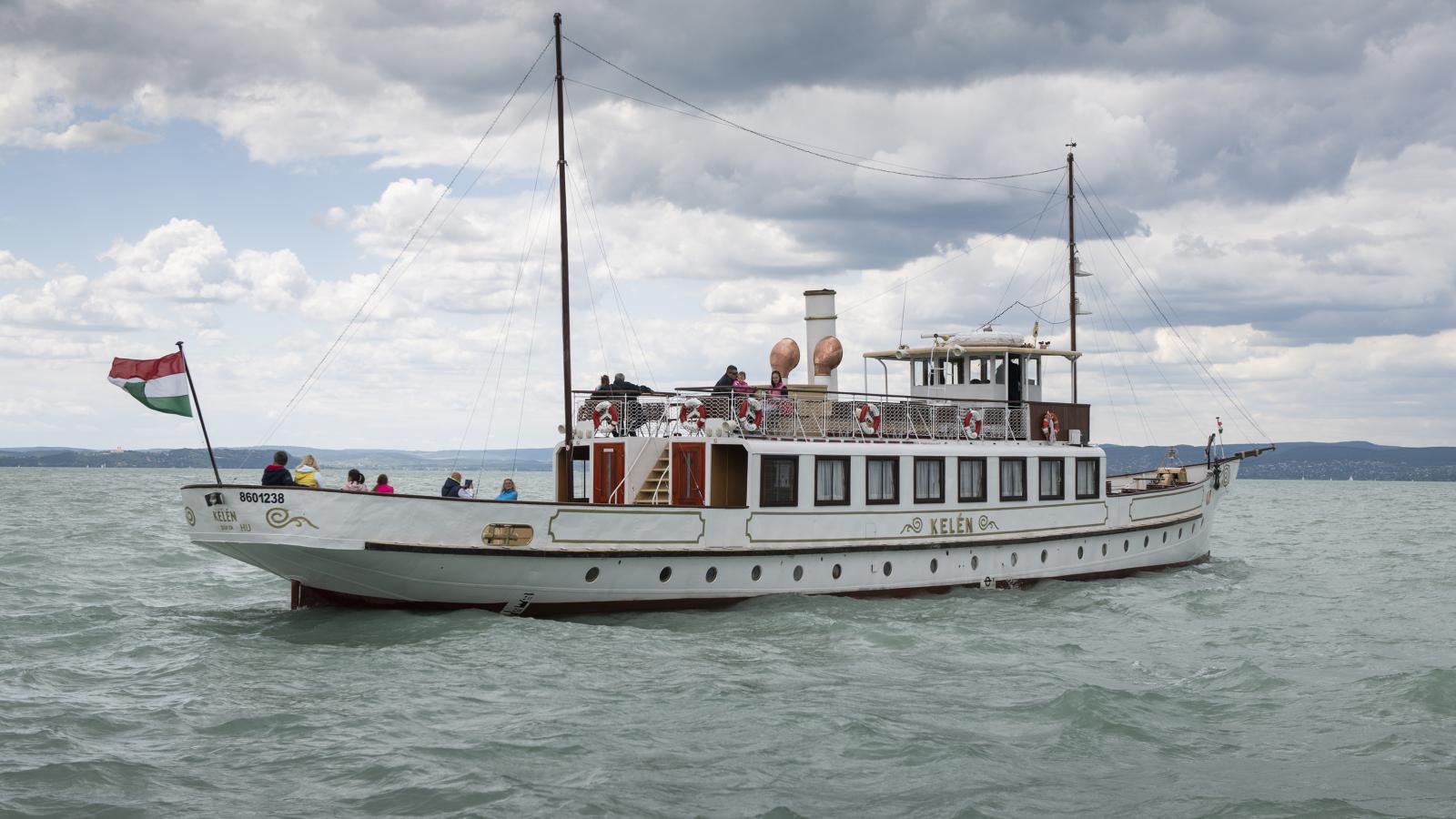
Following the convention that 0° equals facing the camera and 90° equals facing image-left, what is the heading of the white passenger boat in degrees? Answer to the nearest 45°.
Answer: approximately 225°

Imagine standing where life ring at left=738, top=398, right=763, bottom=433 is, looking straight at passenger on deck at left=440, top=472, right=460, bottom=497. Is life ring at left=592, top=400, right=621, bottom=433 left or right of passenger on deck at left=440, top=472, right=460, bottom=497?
right

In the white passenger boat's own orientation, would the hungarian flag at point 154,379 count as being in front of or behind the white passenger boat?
behind
